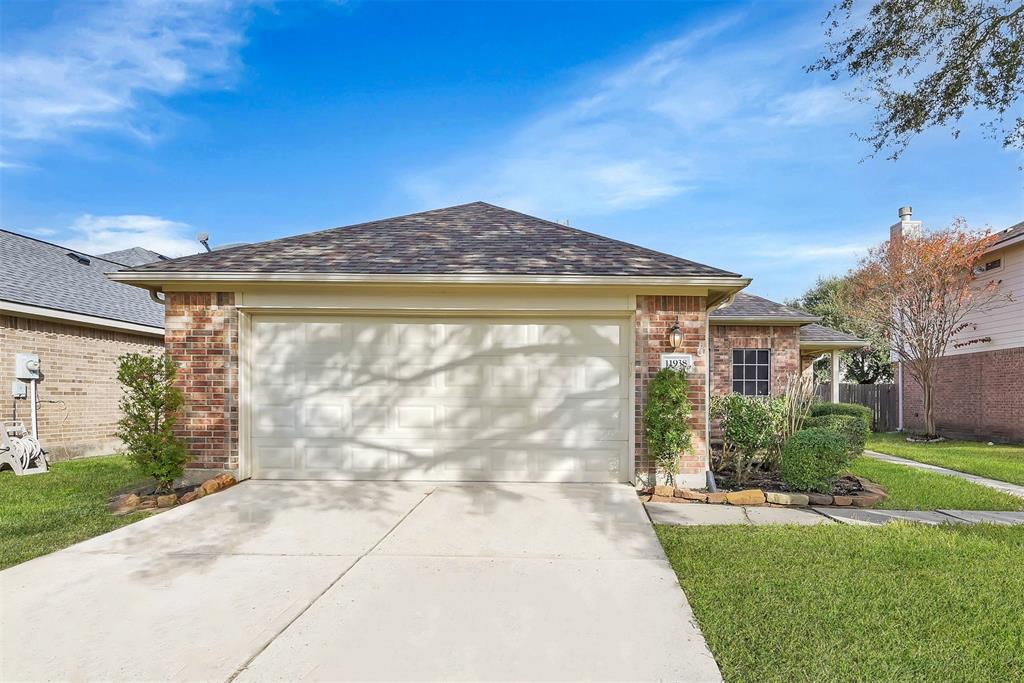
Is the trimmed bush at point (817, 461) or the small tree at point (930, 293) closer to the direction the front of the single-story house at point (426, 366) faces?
the trimmed bush

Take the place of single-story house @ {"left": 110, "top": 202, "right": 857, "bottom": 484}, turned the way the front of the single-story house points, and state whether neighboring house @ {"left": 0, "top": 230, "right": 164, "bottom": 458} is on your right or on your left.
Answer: on your right

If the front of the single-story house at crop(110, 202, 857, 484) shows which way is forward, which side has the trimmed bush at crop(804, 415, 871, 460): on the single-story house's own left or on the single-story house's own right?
on the single-story house's own left

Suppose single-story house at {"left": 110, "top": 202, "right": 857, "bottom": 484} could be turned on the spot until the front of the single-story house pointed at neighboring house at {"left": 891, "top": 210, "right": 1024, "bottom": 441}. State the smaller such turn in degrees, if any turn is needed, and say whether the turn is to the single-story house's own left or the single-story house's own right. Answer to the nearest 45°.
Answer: approximately 135° to the single-story house's own left

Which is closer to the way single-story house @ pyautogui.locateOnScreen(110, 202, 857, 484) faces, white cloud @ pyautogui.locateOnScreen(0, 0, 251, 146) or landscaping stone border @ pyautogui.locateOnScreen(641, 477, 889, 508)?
the landscaping stone border

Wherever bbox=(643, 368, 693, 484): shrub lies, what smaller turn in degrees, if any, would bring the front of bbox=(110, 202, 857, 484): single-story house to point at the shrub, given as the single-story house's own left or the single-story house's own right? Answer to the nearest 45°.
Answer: approximately 90° to the single-story house's own left

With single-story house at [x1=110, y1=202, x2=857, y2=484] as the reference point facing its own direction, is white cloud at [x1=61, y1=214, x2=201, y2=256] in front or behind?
behind

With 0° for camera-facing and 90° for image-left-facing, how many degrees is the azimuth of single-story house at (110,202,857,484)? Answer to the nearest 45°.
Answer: approximately 0°

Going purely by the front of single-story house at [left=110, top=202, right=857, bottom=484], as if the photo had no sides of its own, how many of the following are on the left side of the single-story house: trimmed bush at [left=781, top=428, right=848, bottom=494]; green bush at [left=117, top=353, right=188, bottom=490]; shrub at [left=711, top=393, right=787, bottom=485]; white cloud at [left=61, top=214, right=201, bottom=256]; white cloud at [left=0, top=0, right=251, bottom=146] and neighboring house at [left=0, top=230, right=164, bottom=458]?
2

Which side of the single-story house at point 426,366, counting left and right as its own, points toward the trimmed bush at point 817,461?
left

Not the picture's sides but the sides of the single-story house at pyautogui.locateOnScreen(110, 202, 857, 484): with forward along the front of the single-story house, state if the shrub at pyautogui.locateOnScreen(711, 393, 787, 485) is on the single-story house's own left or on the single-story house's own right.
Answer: on the single-story house's own left

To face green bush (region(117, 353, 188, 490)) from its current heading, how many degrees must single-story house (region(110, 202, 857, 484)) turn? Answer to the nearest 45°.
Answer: approximately 90° to its right
